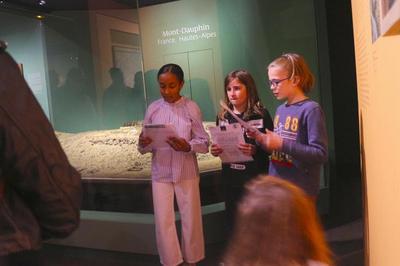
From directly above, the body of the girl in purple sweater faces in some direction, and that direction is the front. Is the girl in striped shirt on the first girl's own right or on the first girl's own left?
on the first girl's own right

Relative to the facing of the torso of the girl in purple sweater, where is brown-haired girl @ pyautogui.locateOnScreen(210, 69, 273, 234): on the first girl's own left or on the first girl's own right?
on the first girl's own right

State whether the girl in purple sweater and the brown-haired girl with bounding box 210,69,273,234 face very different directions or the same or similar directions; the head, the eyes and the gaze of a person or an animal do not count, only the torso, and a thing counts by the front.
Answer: same or similar directions

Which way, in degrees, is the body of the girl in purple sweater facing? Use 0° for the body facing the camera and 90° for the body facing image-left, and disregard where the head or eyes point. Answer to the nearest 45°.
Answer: approximately 45°

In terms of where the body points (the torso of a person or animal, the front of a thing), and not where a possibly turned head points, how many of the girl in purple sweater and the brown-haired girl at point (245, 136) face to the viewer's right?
0

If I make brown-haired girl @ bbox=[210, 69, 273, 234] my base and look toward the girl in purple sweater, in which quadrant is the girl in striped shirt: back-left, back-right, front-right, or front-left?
back-right

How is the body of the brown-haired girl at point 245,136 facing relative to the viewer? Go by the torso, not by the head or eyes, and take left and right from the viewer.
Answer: facing the viewer and to the left of the viewer

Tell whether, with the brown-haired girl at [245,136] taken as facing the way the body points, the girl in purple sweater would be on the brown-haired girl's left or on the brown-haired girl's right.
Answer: on the brown-haired girl's left

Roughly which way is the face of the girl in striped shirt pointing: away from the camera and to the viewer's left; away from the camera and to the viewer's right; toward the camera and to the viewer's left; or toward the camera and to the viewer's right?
toward the camera and to the viewer's left

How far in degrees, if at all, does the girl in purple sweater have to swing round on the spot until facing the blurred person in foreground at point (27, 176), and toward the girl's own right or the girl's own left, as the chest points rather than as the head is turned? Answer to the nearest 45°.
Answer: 0° — they already face them

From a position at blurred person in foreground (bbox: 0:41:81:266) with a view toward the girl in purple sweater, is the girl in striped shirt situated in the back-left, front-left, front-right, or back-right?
front-left

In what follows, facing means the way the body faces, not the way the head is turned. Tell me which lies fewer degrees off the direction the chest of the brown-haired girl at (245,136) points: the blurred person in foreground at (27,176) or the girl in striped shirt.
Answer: the blurred person in foreground
